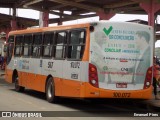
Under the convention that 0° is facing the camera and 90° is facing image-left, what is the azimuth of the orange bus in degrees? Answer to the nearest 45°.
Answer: approximately 135°

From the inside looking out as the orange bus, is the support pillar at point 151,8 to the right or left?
on its right

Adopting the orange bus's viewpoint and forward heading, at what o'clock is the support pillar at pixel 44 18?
The support pillar is roughly at 1 o'clock from the orange bus.
